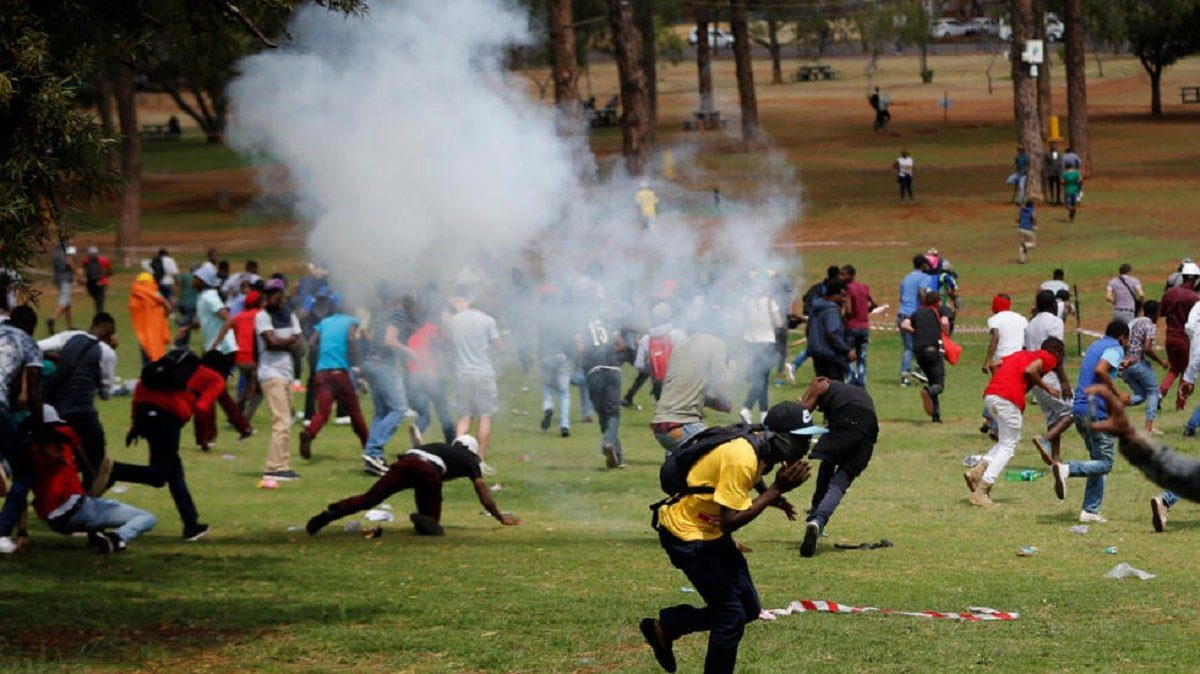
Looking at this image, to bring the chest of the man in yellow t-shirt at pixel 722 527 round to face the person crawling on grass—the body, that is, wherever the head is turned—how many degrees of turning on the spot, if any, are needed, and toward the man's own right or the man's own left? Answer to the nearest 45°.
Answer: approximately 135° to the man's own left

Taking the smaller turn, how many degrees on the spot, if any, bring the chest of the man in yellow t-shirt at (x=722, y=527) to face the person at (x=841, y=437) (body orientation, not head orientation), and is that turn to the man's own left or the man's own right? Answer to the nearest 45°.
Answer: approximately 90° to the man's own left

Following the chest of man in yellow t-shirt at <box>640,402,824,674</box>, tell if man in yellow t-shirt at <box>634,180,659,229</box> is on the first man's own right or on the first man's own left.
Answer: on the first man's own left

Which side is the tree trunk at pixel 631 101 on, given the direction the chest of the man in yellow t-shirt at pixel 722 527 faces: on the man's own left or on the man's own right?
on the man's own left

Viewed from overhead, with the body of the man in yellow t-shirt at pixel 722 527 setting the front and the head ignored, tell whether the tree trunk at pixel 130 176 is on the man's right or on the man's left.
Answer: on the man's left

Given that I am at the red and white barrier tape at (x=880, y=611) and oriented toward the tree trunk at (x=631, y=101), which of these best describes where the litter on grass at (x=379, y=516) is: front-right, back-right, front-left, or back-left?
front-left

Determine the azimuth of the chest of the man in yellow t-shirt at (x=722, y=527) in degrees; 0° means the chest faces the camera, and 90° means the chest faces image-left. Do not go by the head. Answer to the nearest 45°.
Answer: approximately 270°

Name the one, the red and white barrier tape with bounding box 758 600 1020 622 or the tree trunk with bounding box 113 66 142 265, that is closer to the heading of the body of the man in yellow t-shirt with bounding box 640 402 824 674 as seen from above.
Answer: the red and white barrier tape

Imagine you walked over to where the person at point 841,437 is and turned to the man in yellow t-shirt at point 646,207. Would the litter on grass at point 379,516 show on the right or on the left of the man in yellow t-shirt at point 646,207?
left

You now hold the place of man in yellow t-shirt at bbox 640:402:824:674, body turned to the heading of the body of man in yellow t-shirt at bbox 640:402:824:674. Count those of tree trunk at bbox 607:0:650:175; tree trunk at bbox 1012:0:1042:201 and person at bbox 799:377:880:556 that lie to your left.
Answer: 3
